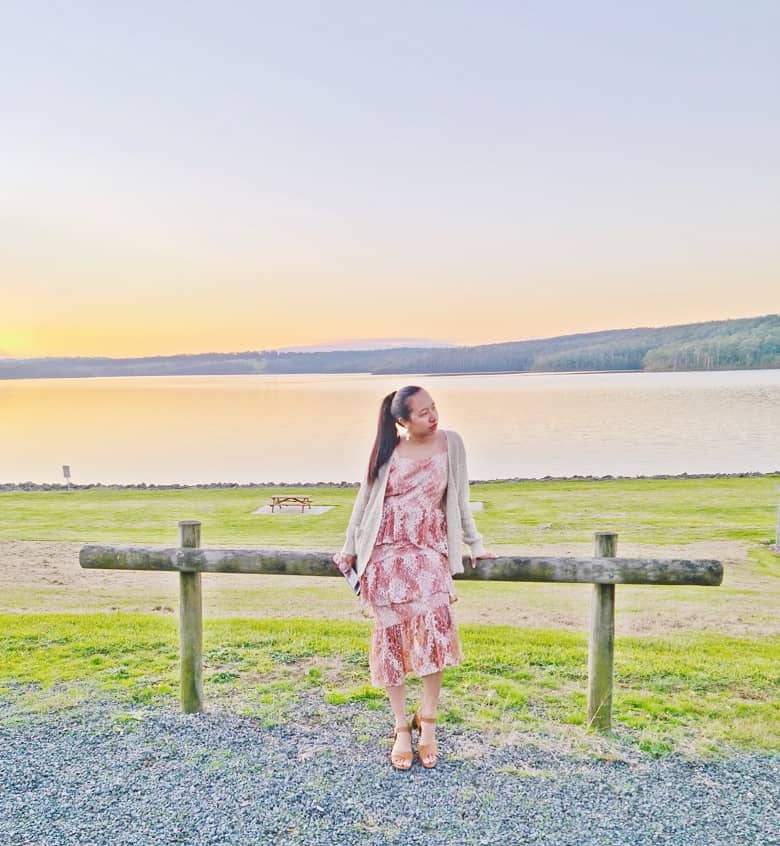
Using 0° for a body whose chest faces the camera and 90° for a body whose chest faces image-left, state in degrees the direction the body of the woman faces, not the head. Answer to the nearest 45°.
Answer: approximately 0°

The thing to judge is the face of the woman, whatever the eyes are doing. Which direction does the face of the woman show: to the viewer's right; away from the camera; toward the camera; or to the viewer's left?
to the viewer's right
